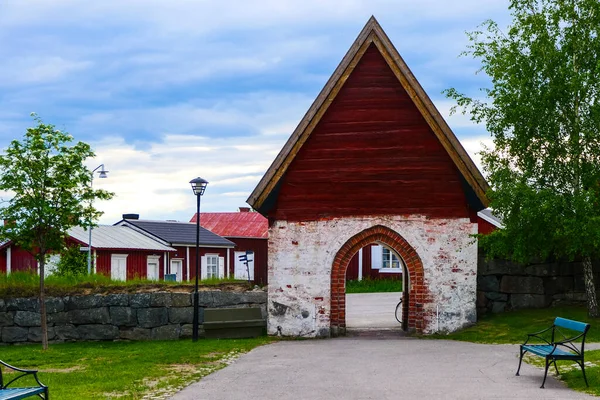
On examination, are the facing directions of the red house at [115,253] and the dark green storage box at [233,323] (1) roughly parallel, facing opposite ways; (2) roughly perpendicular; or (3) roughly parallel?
roughly parallel

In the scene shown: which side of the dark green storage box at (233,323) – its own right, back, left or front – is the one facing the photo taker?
front

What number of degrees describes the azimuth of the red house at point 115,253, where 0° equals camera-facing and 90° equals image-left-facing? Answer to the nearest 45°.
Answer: approximately 0°

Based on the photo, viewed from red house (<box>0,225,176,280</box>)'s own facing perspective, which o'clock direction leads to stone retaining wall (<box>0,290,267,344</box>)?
The stone retaining wall is roughly at 12 o'clock from the red house.

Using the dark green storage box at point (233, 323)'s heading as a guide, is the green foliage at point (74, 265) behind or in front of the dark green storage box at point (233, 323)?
behind

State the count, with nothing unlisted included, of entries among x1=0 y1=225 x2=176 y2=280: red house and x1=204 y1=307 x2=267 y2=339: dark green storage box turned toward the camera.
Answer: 2

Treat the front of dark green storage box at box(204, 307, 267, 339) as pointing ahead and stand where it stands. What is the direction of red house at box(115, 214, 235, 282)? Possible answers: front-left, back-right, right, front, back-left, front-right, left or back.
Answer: back

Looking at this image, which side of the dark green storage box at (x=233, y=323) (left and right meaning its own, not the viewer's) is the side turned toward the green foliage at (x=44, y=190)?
right

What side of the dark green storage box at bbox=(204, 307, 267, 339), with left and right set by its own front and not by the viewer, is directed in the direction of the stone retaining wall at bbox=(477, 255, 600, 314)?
left

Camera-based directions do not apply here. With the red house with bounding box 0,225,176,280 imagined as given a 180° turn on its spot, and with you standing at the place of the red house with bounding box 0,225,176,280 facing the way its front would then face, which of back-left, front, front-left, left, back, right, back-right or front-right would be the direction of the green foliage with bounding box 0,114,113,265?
back

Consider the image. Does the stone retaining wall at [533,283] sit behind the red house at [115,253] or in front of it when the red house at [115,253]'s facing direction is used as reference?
in front

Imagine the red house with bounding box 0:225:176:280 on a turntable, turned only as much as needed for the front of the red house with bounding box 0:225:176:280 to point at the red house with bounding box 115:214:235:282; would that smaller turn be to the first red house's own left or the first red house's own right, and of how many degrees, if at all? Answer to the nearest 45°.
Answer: approximately 135° to the first red house's own left
